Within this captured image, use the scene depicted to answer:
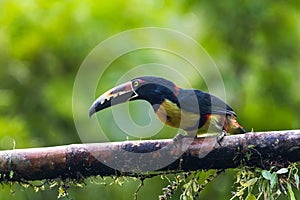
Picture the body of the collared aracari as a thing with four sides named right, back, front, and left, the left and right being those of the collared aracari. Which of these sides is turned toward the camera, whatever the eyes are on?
left
